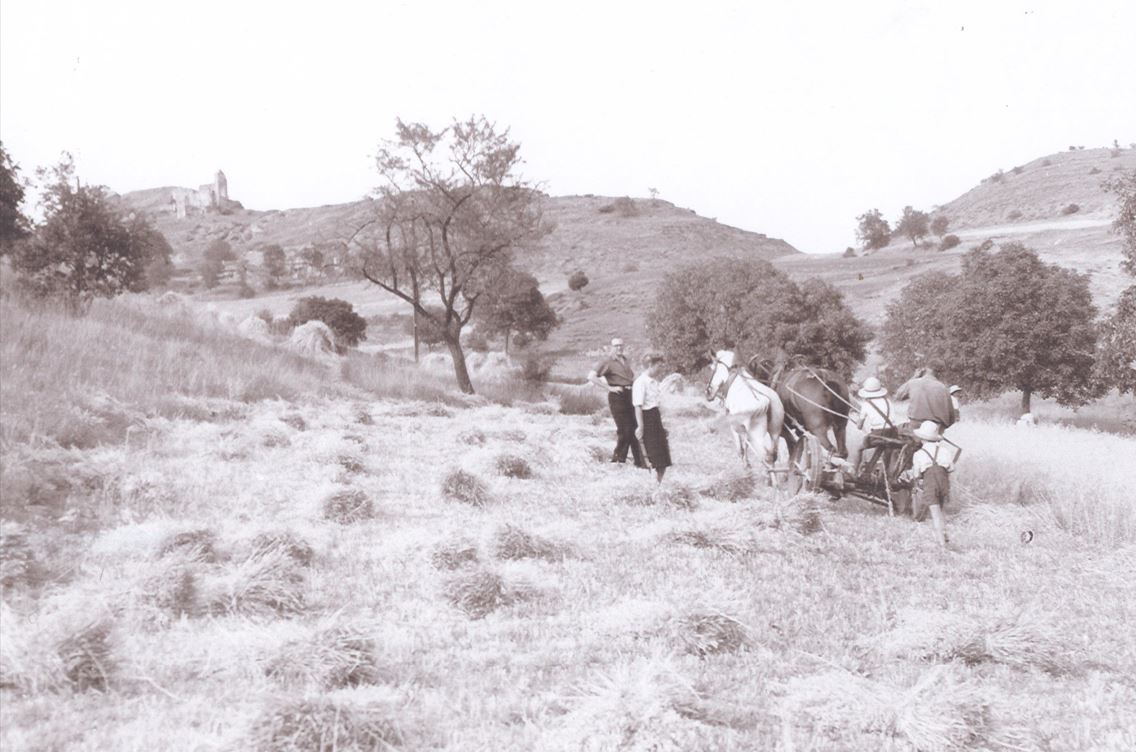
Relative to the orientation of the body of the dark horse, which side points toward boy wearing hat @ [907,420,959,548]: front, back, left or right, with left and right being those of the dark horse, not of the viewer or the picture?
back

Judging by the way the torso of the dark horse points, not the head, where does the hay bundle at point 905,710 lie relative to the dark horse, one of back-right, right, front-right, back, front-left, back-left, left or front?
back-left

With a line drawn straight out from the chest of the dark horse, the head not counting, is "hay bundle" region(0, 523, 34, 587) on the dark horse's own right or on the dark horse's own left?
on the dark horse's own left

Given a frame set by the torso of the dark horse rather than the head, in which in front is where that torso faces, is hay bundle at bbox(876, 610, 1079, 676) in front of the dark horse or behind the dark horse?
behind

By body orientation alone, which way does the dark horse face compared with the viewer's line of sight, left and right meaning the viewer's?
facing away from the viewer and to the left of the viewer

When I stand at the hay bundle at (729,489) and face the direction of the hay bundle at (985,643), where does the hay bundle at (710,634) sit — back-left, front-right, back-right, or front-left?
front-right

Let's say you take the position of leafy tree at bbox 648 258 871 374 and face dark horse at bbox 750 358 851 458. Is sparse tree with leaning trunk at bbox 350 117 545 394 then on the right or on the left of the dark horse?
right

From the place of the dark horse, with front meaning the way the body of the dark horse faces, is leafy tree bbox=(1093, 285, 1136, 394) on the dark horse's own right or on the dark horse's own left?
on the dark horse's own right

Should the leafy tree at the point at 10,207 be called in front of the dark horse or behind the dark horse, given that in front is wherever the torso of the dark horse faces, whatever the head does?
in front
